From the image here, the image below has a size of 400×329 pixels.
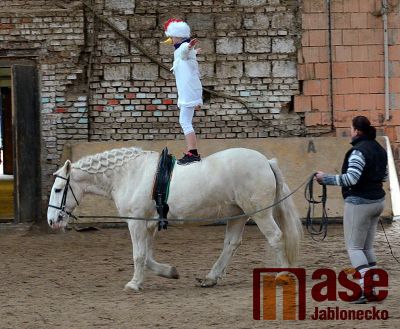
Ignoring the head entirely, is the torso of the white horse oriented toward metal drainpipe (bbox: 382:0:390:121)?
no

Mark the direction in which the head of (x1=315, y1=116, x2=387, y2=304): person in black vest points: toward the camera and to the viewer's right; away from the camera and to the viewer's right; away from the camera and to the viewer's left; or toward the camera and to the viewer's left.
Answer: away from the camera and to the viewer's left

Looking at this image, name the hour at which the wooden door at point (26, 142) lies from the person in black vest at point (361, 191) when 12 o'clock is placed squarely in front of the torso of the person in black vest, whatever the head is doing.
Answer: The wooden door is roughly at 12 o'clock from the person in black vest.

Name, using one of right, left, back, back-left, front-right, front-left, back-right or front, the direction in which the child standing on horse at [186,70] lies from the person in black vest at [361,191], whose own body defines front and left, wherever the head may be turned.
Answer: front

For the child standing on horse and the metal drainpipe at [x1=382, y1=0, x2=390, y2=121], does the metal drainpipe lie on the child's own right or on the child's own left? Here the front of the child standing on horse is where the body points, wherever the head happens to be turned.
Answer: on the child's own right

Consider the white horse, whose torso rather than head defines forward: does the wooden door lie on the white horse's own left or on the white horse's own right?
on the white horse's own right

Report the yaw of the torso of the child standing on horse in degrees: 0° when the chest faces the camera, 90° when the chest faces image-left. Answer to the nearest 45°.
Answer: approximately 90°

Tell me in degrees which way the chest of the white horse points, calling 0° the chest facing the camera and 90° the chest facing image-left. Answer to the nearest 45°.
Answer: approximately 90°

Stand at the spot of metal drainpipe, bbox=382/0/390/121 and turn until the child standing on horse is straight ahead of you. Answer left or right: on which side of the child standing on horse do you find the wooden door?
right

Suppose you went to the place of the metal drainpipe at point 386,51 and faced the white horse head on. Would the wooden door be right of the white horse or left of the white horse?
right

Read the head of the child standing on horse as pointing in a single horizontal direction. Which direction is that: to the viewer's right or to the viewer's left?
to the viewer's left

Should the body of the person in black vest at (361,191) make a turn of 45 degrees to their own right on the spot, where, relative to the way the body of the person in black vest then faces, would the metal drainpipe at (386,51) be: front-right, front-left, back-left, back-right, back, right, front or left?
front

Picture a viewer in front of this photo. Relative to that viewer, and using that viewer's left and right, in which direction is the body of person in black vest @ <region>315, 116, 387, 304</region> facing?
facing away from the viewer and to the left of the viewer
